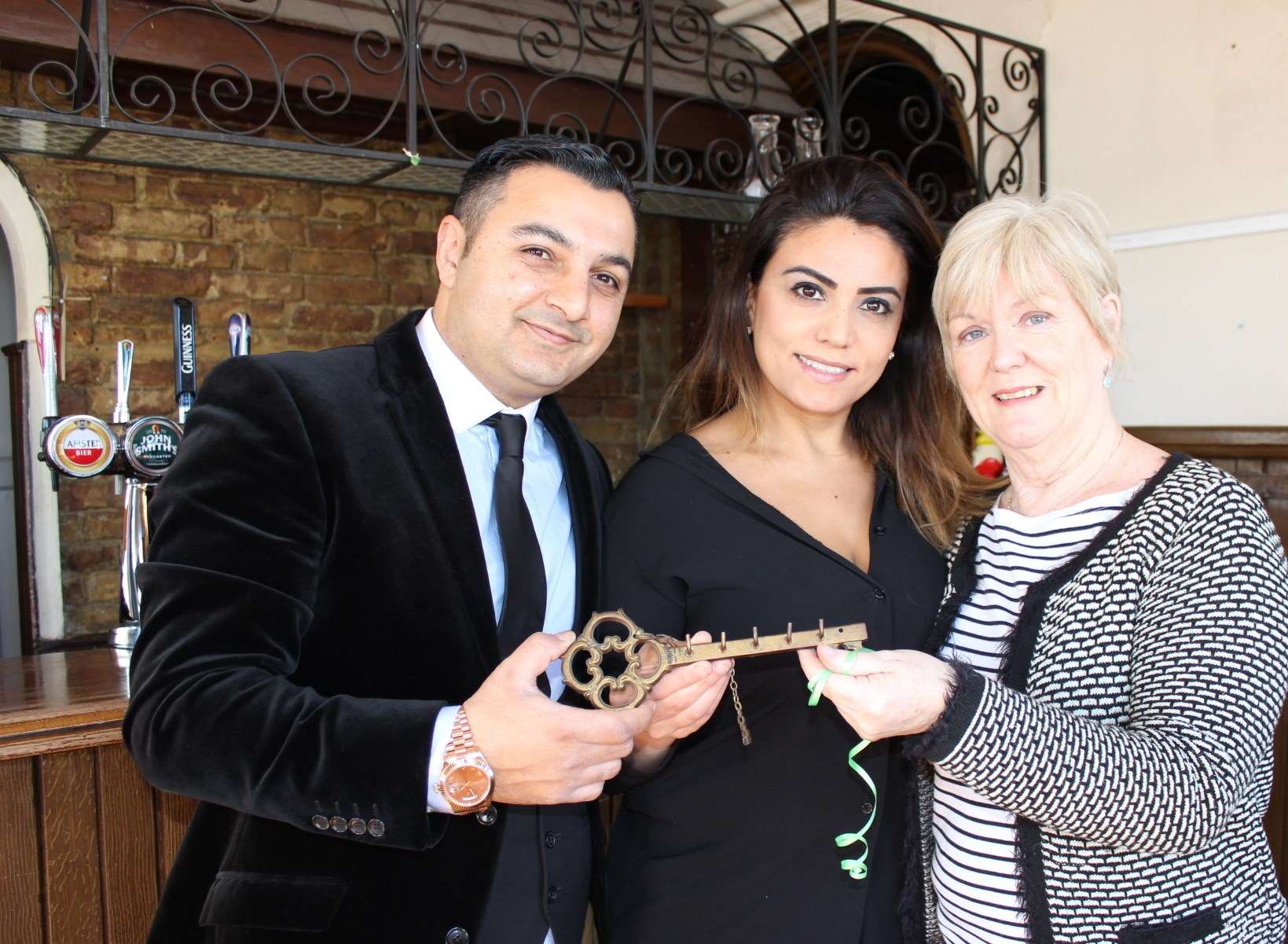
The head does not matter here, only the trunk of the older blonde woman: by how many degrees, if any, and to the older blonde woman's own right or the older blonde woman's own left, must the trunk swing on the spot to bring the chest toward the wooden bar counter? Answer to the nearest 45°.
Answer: approximately 45° to the older blonde woman's own right

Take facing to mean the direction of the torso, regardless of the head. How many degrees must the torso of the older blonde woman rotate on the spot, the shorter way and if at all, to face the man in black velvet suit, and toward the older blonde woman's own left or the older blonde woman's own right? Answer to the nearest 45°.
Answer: approximately 45° to the older blonde woman's own right

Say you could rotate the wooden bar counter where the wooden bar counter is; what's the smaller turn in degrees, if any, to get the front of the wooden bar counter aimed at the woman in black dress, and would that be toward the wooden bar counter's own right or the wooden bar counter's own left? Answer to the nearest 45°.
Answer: approximately 45° to the wooden bar counter's own left

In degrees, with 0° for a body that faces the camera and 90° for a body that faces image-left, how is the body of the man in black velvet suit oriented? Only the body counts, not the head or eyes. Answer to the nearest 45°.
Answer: approximately 315°

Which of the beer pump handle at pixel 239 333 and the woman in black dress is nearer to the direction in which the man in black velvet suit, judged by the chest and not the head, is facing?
the woman in black dress
